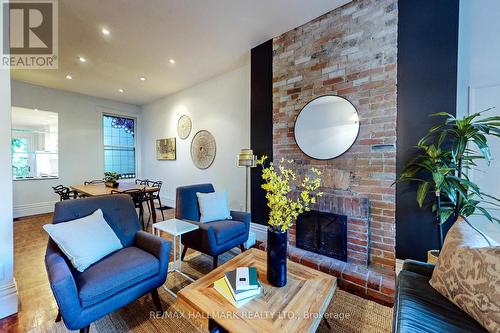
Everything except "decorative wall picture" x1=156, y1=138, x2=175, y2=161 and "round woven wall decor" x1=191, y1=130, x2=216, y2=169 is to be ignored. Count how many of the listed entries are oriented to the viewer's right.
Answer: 0

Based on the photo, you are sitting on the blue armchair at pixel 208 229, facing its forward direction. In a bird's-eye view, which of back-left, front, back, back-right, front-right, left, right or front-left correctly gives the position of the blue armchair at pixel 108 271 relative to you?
right

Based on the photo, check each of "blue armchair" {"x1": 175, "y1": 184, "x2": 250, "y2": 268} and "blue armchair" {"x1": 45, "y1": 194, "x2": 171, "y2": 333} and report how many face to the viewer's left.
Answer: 0

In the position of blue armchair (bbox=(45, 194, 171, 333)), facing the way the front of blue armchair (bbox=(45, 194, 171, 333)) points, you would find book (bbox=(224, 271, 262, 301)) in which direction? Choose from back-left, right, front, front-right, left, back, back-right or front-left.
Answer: front

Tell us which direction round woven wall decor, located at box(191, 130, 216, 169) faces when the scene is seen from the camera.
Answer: facing the viewer and to the left of the viewer

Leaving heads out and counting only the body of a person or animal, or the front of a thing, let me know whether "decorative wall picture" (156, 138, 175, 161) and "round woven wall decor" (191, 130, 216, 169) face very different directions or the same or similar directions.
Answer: same or similar directions

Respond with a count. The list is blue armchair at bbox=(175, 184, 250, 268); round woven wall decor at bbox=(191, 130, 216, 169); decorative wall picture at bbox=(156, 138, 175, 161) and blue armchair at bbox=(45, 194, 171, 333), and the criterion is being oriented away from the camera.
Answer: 0

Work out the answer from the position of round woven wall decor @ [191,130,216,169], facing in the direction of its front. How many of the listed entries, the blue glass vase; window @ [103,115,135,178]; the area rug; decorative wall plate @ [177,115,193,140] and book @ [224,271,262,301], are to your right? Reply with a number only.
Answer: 2

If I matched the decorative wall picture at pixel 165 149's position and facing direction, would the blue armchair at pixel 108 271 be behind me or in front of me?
in front

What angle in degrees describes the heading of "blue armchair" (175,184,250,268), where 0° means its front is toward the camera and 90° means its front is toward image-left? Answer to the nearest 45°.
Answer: approximately 315°

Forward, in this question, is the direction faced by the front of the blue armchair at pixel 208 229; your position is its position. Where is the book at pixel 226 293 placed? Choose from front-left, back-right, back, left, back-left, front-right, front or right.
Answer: front-right

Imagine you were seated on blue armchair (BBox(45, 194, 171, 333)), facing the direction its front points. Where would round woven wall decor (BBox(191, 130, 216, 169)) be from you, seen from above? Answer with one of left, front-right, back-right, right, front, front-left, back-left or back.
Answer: left

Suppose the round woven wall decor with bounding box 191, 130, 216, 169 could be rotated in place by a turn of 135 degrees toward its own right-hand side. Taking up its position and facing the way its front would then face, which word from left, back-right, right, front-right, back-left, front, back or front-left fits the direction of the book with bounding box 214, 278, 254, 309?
back

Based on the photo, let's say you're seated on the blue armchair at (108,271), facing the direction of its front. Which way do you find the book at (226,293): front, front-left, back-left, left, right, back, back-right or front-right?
front

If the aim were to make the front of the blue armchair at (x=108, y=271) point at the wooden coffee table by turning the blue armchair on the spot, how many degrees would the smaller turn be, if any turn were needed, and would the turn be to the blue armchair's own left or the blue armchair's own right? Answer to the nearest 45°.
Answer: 0° — it already faces it
